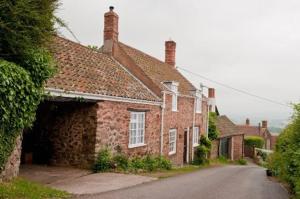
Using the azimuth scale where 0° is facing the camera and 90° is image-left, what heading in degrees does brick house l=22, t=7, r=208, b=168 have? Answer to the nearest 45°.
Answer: approximately 315°

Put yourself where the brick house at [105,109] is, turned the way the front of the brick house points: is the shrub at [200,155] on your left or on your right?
on your left

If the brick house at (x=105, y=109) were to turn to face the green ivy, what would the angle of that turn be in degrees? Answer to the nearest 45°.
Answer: approximately 45° to its right

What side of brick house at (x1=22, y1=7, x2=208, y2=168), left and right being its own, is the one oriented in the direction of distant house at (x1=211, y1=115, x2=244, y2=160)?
left
